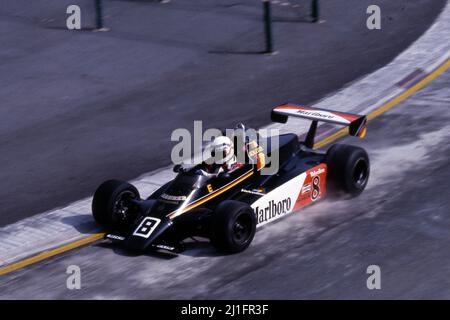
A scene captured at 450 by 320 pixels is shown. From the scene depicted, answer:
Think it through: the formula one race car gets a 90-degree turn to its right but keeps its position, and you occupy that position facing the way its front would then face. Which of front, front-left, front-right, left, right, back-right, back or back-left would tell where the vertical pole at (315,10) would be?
front-right

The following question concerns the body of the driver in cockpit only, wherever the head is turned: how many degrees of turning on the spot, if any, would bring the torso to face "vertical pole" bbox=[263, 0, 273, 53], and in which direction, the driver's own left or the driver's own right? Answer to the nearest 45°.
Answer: approximately 135° to the driver's own right

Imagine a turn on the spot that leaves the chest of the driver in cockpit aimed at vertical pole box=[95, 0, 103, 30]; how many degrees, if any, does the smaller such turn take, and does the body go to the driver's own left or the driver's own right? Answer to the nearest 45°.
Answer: approximately 135° to the driver's own right

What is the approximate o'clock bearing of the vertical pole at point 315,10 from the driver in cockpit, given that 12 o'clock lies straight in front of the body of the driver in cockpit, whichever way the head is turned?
The vertical pole is roughly at 5 o'clock from the driver in cockpit.

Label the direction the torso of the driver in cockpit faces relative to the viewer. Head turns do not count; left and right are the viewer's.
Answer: facing the viewer and to the left of the viewer

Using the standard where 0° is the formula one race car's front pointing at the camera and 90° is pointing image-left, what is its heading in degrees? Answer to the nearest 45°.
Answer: approximately 45°

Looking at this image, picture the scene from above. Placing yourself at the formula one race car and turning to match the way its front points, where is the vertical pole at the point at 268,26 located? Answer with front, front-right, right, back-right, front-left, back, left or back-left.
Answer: back-right
